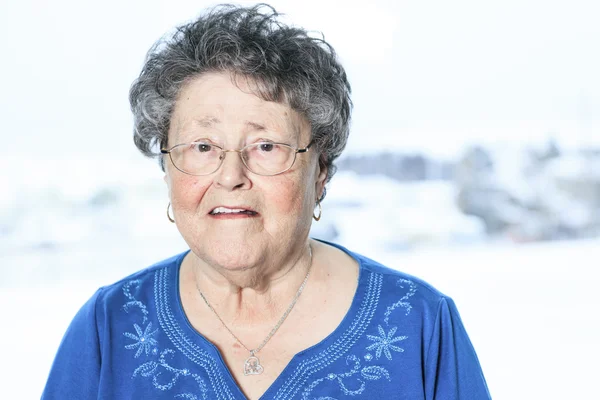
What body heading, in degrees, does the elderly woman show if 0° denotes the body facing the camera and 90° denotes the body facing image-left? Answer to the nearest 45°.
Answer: approximately 0°
